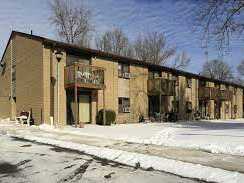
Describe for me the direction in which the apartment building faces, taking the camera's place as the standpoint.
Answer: facing the viewer and to the right of the viewer
